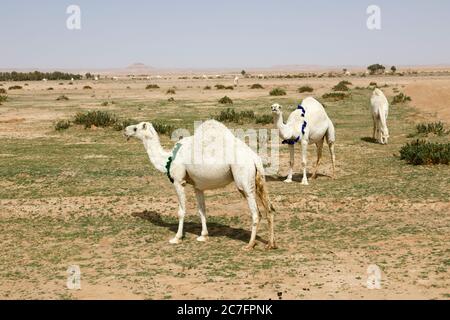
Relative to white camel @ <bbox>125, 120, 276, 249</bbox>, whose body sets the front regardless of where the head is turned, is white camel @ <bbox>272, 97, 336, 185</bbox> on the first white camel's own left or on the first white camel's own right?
on the first white camel's own right

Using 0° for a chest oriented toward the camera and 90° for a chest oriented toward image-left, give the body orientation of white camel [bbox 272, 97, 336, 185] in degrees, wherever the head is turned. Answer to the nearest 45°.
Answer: approximately 45°

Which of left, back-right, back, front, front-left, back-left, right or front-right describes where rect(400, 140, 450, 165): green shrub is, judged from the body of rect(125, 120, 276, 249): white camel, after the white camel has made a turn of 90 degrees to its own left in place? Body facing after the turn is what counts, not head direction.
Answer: back-left

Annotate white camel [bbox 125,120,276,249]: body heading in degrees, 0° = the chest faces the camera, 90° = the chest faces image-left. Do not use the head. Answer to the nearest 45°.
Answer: approximately 90°

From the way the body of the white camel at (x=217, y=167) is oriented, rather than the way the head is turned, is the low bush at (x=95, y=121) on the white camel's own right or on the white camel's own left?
on the white camel's own right

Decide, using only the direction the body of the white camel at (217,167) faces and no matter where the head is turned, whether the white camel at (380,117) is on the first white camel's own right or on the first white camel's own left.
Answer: on the first white camel's own right

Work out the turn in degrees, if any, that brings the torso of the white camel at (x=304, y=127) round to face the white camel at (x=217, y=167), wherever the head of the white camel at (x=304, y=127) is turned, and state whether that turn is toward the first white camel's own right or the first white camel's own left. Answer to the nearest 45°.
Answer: approximately 45° to the first white camel's own left

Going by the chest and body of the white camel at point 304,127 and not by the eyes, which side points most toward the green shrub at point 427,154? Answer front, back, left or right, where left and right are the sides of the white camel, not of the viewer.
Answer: back
